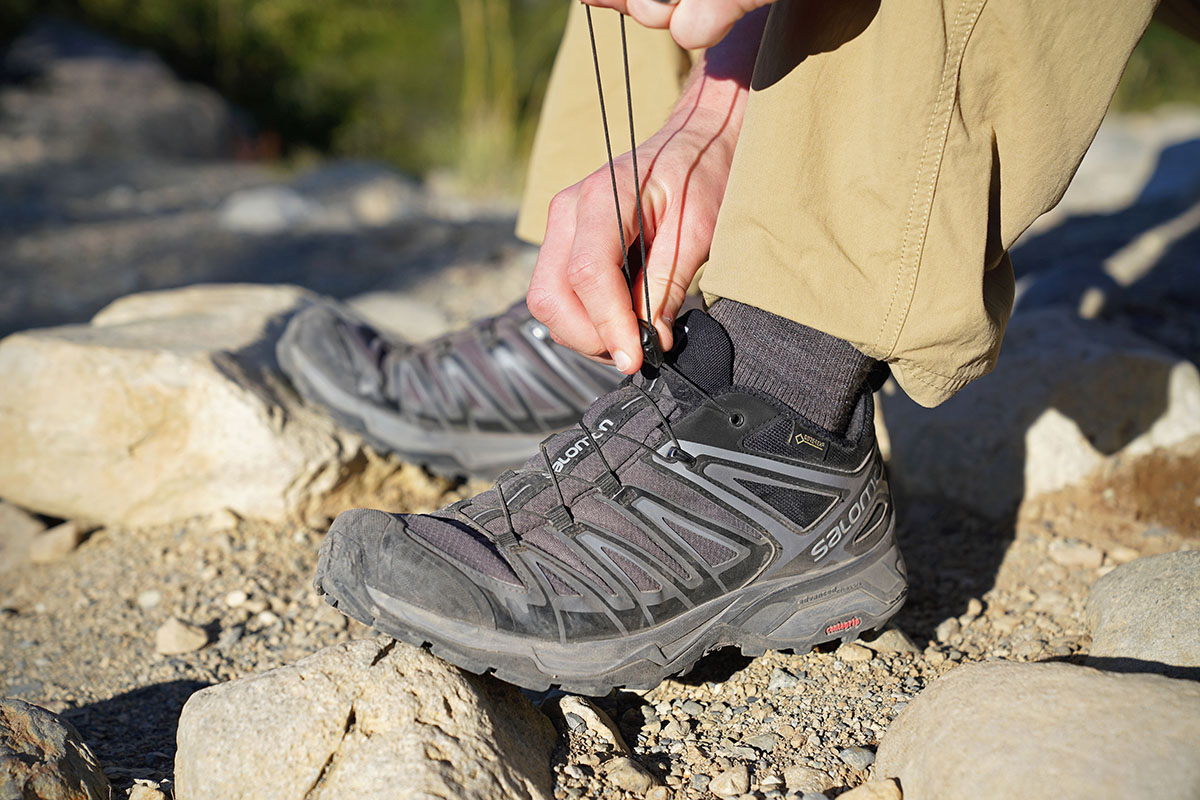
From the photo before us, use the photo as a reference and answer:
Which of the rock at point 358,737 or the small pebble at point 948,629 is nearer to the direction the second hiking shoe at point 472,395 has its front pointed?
the rock

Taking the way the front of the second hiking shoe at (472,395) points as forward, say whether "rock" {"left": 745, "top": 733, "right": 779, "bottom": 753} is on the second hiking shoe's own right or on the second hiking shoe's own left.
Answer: on the second hiking shoe's own left

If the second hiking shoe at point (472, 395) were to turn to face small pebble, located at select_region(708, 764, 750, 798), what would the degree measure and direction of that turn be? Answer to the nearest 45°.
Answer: approximately 90° to its left

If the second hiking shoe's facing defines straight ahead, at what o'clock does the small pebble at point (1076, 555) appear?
The small pebble is roughly at 7 o'clock from the second hiking shoe.

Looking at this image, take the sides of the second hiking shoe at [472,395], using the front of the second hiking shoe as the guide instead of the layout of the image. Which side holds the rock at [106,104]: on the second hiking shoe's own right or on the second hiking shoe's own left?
on the second hiking shoe's own right

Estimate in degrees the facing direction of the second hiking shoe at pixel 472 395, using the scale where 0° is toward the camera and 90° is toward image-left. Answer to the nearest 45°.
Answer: approximately 90°

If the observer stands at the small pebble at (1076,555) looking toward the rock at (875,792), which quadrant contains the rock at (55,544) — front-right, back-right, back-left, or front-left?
front-right

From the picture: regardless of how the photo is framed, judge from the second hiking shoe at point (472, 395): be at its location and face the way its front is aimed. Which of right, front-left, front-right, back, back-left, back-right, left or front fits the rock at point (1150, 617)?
back-left

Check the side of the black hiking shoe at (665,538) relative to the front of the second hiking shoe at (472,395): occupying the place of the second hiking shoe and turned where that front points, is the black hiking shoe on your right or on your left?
on your left

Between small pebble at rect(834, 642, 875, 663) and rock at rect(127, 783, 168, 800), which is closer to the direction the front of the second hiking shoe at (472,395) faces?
the rock

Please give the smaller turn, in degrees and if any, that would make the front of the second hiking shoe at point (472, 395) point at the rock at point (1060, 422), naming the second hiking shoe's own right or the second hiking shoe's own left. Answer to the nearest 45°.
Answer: approximately 180°

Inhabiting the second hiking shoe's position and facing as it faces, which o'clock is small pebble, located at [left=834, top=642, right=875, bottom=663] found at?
The small pebble is roughly at 8 o'clock from the second hiking shoe.

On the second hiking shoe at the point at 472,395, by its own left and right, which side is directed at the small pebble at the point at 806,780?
left

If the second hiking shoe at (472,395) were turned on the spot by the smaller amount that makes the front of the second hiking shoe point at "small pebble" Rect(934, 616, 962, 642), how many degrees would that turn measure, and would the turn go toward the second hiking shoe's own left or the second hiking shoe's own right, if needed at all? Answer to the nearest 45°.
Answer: approximately 135° to the second hiking shoe's own left
